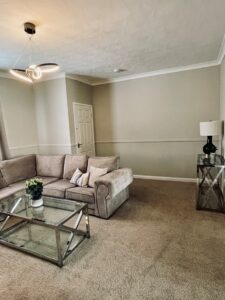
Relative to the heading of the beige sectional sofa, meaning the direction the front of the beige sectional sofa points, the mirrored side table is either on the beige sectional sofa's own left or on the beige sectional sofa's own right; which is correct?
on the beige sectional sofa's own left

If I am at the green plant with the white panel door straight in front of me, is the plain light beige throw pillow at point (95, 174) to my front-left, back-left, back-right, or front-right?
front-right

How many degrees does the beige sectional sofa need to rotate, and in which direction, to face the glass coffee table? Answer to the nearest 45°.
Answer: approximately 45° to its left

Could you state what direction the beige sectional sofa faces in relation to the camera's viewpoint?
facing the viewer and to the left of the viewer

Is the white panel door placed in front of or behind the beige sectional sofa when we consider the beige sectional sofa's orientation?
behind
